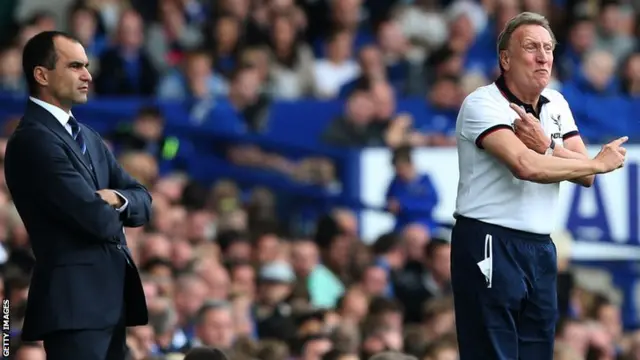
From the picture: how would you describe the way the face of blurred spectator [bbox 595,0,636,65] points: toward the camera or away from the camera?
toward the camera

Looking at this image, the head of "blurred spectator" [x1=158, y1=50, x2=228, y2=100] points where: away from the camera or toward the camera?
toward the camera

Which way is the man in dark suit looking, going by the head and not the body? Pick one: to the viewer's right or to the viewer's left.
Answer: to the viewer's right

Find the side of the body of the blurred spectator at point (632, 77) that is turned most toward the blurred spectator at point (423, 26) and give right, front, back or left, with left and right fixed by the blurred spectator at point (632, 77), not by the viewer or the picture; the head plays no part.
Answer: right

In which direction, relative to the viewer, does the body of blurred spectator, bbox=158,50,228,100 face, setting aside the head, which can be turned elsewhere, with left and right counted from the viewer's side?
facing the viewer

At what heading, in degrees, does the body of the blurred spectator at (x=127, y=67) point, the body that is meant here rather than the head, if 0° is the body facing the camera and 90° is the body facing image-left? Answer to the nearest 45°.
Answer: approximately 0°

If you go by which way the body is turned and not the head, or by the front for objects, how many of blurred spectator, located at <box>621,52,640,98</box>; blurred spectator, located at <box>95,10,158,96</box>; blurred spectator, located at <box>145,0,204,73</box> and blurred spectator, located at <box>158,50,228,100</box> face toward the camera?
4

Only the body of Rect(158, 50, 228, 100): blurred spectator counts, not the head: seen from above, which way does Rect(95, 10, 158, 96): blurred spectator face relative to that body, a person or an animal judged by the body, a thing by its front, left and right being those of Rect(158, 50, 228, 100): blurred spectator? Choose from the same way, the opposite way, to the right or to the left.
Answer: the same way

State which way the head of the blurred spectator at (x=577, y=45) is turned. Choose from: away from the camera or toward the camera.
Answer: toward the camera

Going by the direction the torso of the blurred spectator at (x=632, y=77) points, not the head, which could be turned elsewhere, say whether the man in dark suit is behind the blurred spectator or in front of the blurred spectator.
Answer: in front

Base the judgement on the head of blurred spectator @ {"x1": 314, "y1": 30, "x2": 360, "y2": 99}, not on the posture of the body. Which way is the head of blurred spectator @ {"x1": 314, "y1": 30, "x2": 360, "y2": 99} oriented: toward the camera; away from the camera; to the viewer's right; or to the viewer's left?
toward the camera
